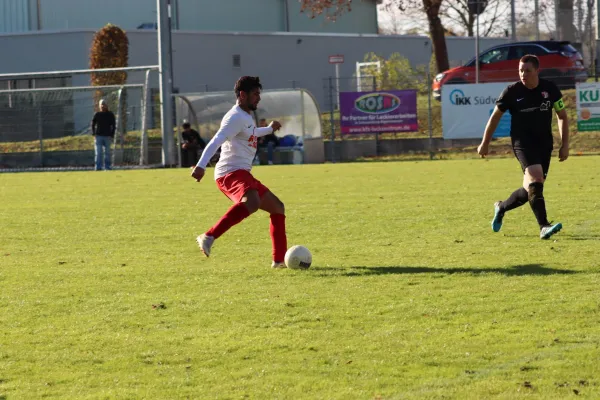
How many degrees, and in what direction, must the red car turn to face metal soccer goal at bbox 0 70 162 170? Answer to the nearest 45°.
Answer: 0° — it already faces it

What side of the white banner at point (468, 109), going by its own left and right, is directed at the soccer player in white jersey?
front

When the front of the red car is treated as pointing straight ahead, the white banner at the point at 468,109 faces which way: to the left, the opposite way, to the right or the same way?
to the left

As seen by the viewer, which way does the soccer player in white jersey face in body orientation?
to the viewer's right

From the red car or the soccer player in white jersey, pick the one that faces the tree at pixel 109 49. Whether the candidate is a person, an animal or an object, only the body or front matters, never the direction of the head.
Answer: the red car

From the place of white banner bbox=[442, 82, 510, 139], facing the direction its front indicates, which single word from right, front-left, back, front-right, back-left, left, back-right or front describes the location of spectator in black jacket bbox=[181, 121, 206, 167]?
right

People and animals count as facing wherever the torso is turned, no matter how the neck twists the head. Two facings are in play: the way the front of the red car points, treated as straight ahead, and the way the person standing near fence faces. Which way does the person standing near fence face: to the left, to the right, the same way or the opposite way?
to the left

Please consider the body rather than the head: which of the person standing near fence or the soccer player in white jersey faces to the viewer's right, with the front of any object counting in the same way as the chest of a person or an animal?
the soccer player in white jersey

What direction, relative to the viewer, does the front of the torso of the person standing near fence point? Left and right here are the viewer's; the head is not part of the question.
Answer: facing the viewer

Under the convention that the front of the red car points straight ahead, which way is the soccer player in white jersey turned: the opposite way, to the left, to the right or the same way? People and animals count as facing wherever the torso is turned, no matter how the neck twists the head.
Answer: the opposite way

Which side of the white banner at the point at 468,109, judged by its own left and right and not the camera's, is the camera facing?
front

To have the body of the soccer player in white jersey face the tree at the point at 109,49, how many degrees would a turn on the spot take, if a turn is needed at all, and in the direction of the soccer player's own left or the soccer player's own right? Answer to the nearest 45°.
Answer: approximately 90° to the soccer player's own left

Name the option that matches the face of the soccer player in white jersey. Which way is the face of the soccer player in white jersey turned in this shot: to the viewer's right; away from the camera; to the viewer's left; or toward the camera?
to the viewer's right

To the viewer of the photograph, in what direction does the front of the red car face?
facing to the left of the viewer

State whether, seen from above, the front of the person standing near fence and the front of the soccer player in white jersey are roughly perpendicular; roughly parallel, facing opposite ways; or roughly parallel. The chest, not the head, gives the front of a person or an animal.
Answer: roughly perpendicular

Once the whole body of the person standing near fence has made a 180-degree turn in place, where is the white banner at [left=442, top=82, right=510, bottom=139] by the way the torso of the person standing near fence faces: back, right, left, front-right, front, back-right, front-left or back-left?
right

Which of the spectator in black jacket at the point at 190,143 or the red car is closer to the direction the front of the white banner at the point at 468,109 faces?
the spectator in black jacket

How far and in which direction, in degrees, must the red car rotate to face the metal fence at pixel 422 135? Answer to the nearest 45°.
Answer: approximately 45° to its left

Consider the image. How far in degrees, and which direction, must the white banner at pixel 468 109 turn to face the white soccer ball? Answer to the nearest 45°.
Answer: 0° — it already faces it

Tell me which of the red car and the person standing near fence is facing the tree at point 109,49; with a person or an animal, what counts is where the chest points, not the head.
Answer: the red car
